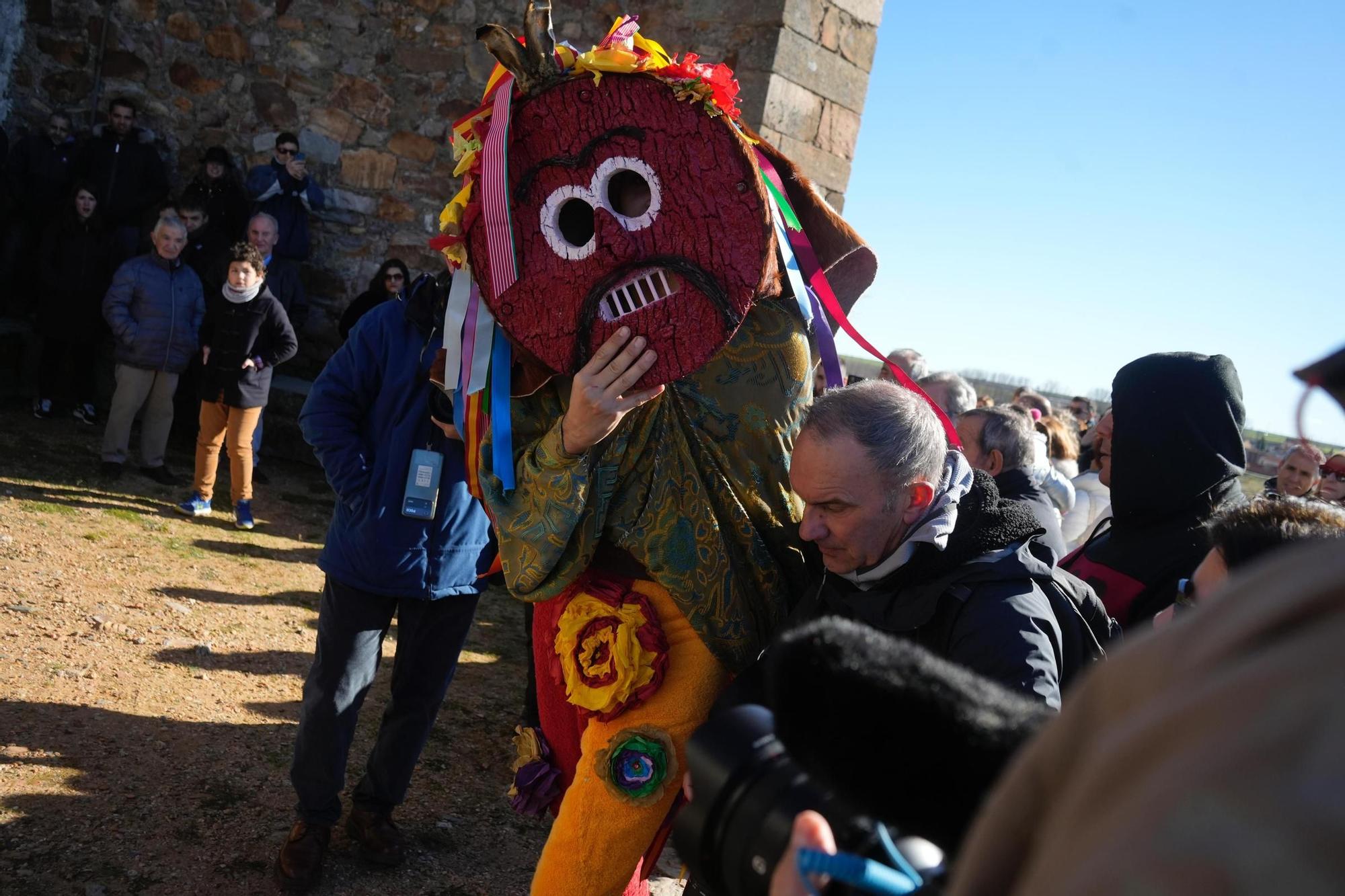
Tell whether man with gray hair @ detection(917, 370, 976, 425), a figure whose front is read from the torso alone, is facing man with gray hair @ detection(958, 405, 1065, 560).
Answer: no

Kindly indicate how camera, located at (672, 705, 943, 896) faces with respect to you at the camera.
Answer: facing to the left of the viewer

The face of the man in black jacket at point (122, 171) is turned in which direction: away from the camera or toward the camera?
toward the camera

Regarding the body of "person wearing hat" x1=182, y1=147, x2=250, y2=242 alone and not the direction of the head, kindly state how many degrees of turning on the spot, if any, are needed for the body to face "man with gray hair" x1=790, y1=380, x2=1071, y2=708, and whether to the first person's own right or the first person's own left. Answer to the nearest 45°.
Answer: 0° — they already face them

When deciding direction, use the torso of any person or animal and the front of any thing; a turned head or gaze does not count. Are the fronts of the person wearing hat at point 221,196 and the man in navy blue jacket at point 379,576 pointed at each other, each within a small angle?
no

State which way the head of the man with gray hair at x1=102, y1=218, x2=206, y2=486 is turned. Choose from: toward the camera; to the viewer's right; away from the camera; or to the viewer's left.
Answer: toward the camera

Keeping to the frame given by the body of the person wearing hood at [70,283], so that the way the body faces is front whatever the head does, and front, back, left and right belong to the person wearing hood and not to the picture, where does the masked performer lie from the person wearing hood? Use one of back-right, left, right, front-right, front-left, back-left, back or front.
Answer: front

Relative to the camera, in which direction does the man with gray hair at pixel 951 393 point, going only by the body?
to the viewer's left

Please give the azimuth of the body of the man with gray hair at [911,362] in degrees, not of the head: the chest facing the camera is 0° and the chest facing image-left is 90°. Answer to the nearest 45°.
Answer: approximately 90°

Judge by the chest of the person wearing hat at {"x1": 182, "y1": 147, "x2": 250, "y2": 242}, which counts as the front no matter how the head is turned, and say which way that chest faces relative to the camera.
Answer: toward the camera

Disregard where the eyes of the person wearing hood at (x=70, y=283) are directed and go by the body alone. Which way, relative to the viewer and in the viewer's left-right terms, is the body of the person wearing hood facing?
facing the viewer

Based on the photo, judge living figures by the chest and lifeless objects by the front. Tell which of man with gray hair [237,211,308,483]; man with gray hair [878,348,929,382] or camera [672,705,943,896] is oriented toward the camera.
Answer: man with gray hair [237,211,308,483]

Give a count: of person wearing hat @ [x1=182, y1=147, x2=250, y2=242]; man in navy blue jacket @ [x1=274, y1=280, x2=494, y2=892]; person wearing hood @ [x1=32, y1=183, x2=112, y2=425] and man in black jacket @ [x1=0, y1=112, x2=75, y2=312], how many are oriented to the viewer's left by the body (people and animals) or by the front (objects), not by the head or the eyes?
0

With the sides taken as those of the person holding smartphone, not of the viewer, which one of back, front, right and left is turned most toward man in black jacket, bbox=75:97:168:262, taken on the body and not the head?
right

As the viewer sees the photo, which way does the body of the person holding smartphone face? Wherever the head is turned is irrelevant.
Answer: toward the camera

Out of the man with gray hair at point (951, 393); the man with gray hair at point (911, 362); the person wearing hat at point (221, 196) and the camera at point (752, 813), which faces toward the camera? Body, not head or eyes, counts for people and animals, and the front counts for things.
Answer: the person wearing hat
